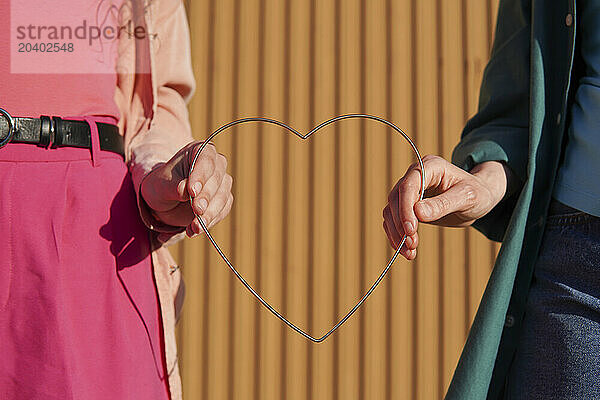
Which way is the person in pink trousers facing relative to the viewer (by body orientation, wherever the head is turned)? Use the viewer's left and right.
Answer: facing the viewer
